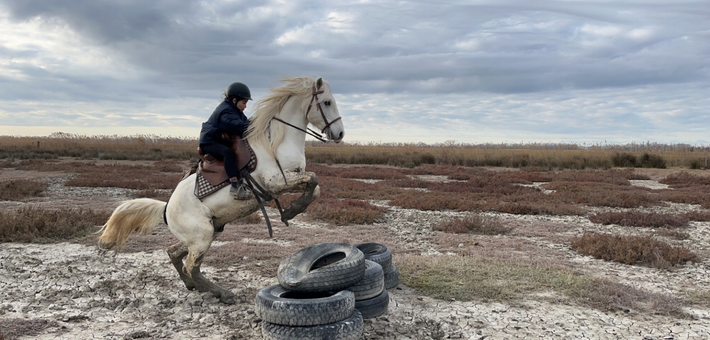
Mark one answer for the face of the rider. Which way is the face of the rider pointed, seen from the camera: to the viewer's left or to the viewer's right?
to the viewer's right

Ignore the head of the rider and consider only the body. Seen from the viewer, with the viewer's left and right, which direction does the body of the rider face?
facing to the right of the viewer

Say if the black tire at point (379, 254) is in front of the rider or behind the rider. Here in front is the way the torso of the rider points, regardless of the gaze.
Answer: in front

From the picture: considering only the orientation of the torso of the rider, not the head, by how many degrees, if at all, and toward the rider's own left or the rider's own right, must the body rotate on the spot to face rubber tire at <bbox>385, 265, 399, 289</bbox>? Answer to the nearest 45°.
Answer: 0° — they already face it
